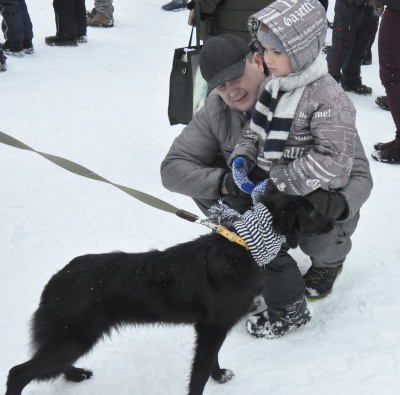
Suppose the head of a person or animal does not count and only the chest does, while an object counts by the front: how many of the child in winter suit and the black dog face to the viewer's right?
1

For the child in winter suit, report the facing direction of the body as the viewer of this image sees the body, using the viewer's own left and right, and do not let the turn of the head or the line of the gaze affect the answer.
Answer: facing the viewer and to the left of the viewer

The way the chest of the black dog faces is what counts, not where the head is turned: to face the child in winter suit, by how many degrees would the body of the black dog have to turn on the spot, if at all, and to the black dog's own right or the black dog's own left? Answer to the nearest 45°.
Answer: approximately 45° to the black dog's own left

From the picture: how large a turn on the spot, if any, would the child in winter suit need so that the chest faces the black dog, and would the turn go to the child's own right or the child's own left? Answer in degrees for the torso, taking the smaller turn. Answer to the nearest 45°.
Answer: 0° — they already face it

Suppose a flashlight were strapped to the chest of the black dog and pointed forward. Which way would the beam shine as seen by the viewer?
to the viewer's right
